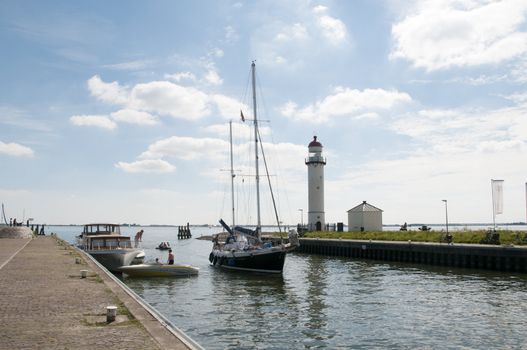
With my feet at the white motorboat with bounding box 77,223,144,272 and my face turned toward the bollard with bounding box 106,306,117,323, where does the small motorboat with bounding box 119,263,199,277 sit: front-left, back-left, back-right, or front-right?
front-left

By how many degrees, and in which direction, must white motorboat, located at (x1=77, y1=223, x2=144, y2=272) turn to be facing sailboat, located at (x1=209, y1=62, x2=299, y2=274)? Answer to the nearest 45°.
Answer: approximately 45° to its left

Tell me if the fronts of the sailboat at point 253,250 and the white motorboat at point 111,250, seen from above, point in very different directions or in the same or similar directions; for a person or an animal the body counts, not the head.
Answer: same or similar directions

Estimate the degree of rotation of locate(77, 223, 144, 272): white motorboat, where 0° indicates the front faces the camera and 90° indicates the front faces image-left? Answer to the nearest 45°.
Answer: approximately 315°

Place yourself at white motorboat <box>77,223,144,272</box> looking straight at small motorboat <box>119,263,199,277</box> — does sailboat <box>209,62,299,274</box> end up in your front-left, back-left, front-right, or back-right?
front-left

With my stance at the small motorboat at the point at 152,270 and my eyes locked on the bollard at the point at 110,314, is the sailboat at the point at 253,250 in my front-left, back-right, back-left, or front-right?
back-left

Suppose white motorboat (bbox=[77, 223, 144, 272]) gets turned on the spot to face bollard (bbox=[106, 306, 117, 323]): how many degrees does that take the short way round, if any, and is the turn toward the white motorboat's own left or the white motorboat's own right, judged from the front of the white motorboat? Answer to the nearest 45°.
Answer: approximately 45° to the white motorboat's own right

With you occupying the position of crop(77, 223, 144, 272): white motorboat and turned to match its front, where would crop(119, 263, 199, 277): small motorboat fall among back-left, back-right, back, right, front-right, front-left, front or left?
front
